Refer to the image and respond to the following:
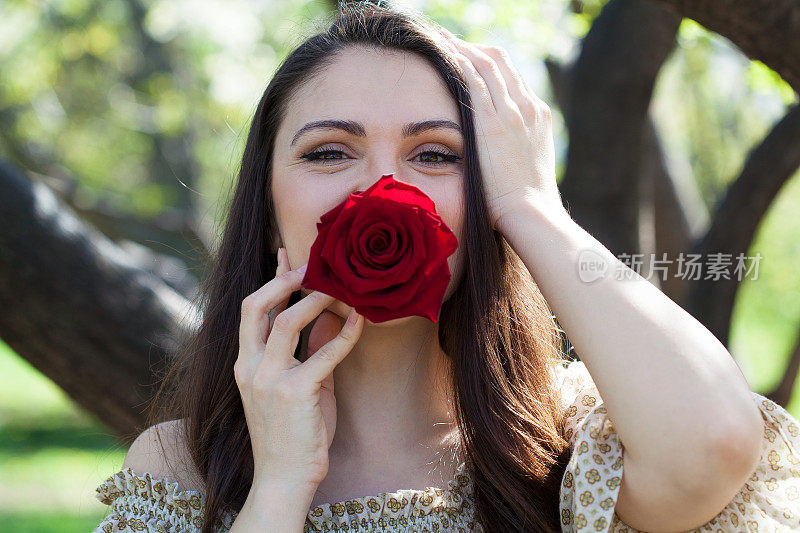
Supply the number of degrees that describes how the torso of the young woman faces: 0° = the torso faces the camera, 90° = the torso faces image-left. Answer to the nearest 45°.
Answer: approximately 0°
